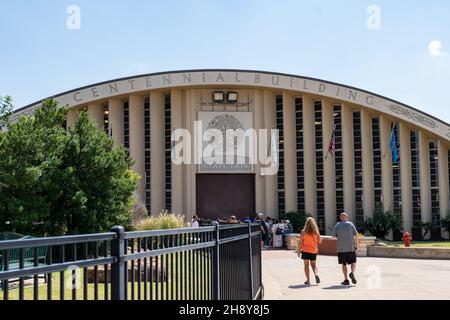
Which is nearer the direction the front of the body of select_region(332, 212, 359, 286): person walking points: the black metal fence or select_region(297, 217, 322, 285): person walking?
the person walking

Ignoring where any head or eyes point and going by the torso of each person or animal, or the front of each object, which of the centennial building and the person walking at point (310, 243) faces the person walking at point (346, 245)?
the centennial building

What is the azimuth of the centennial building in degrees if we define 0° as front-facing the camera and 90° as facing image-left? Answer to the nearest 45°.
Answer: approximately 0°

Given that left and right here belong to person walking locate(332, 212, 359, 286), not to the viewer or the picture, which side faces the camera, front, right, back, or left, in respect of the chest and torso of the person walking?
back

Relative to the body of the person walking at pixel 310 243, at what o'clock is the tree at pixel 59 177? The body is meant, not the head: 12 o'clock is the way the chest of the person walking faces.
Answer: The tree is roughly at 10 o'clock from the person walking.

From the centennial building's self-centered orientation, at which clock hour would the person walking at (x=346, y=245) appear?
The person walking is roughly at 12 o'clock from the centennial building.

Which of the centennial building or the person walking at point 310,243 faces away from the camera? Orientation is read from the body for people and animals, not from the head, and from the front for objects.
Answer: the person walking

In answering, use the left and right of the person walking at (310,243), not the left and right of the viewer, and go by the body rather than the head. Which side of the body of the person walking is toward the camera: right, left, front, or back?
back

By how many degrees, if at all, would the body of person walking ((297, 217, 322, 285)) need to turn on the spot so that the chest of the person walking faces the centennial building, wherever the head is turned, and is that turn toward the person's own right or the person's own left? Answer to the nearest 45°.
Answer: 0° — they already face it

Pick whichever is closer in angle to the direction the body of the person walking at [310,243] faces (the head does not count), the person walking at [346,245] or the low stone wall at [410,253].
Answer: the low stone wall
